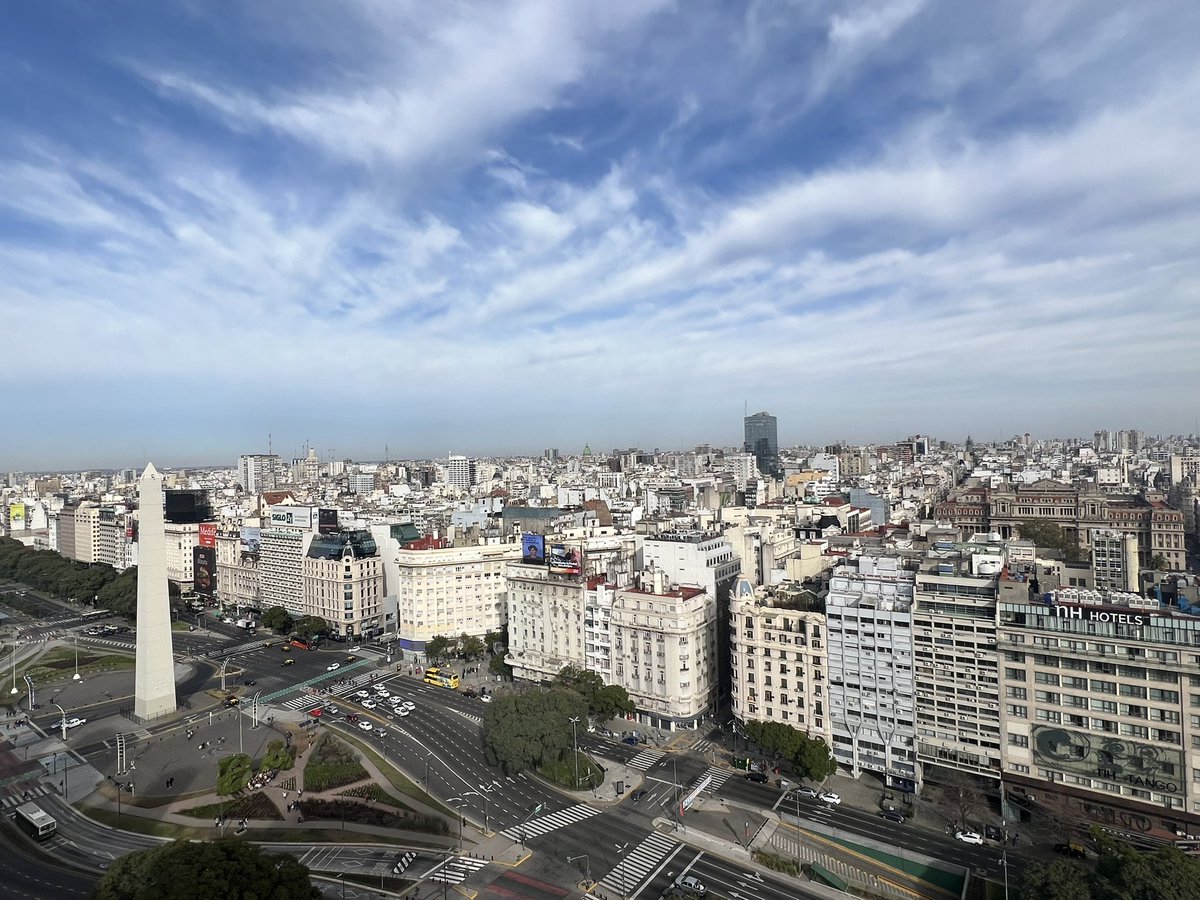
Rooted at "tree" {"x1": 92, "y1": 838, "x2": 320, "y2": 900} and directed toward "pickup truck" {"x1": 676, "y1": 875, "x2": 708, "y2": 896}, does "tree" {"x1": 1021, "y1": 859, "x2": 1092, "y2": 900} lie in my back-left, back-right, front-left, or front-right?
front-right

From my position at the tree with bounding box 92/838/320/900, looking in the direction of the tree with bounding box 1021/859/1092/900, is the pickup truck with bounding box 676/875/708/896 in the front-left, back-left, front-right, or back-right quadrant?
front-left

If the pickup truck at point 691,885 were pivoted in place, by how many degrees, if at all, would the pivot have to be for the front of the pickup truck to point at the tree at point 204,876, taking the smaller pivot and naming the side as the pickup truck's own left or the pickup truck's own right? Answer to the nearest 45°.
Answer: approximately 90° to the pickup truck's own left

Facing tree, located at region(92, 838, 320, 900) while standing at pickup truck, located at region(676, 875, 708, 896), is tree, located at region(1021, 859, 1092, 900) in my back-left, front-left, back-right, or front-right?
back-left
